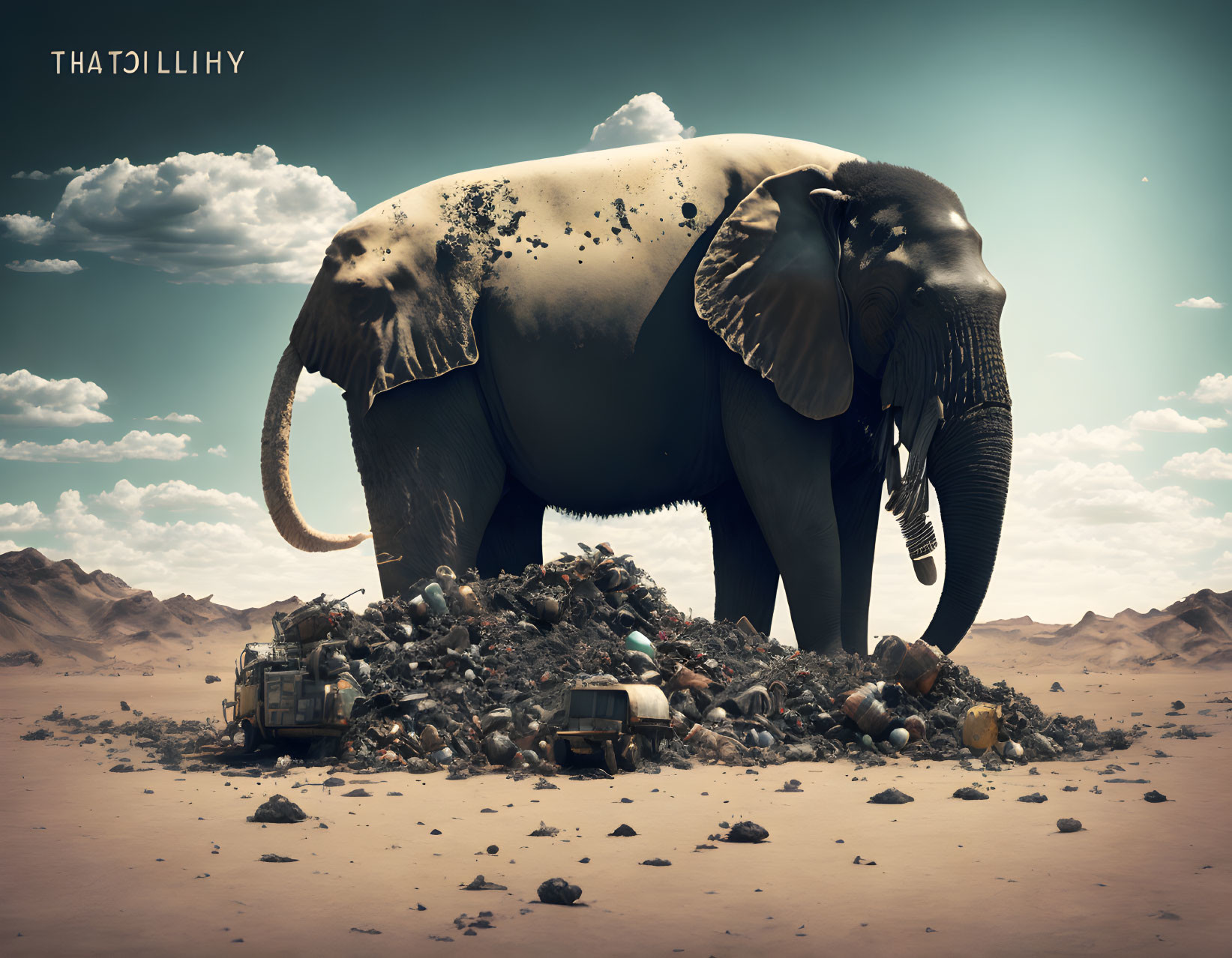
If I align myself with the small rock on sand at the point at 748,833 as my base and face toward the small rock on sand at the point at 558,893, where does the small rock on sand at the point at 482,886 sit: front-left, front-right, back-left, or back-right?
front-right

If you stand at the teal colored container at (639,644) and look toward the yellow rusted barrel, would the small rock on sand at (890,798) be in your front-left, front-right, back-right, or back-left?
front-right

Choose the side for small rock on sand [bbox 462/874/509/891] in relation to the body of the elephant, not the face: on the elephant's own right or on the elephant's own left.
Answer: on the elephant's own right

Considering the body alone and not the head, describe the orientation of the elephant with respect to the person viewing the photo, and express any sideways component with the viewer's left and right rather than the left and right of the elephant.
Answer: facing to the right of the viewer

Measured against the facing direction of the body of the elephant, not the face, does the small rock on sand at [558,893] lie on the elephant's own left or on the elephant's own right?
on the elephant's own right

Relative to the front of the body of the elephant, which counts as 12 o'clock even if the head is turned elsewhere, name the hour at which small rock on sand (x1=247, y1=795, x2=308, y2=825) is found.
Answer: The small rock on sand is roughly at 4 o'clock from the elephant.

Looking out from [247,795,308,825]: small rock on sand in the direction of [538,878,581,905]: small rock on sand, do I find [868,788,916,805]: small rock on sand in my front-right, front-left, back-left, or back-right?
front-left

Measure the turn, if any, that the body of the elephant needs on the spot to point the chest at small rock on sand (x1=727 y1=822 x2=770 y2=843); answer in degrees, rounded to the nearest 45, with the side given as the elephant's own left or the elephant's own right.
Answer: approximately 90° to the elephant's own right

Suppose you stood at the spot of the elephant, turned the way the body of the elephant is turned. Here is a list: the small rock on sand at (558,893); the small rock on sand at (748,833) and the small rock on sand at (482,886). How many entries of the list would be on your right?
3

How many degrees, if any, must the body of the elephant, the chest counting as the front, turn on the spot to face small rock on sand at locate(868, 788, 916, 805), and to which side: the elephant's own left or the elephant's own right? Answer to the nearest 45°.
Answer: approximately 90° to the elephant's own right
